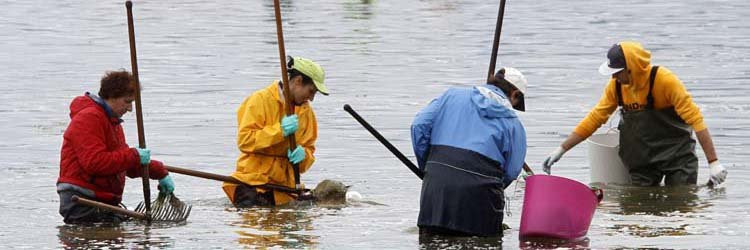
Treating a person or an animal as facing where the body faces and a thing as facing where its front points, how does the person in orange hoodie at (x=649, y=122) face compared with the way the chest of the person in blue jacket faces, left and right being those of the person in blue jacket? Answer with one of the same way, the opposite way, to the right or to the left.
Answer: the opposite way

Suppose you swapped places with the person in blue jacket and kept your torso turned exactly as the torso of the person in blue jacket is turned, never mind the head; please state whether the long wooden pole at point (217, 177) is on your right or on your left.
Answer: on your left

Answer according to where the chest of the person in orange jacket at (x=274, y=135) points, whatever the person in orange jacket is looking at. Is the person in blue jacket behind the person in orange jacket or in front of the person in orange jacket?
in front

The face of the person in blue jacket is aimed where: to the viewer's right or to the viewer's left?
to the viewer's right

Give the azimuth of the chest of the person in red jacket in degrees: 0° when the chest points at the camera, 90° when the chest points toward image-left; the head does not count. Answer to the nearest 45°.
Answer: approximately 270°

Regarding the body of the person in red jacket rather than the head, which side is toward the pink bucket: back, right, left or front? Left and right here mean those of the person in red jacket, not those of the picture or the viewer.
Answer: front

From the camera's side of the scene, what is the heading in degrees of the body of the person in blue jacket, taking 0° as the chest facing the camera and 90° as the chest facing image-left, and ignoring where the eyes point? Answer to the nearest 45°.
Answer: approximately 225°

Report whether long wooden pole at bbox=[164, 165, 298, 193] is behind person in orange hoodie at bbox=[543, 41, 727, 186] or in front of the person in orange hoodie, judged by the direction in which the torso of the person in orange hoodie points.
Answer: in front

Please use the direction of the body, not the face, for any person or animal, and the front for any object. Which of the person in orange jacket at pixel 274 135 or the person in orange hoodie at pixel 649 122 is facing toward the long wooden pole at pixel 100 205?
the person in orange hoodie at pixel 649 122

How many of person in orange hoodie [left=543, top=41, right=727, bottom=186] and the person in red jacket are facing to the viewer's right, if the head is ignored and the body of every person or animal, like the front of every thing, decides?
1

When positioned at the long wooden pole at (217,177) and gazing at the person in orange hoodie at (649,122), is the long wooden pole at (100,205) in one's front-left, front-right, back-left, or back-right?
back-right

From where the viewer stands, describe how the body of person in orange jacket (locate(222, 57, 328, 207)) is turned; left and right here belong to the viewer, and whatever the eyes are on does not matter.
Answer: facing the viewer and to the right of the viewer

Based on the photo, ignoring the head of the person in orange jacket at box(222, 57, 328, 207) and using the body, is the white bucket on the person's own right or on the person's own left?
on the person's own left
